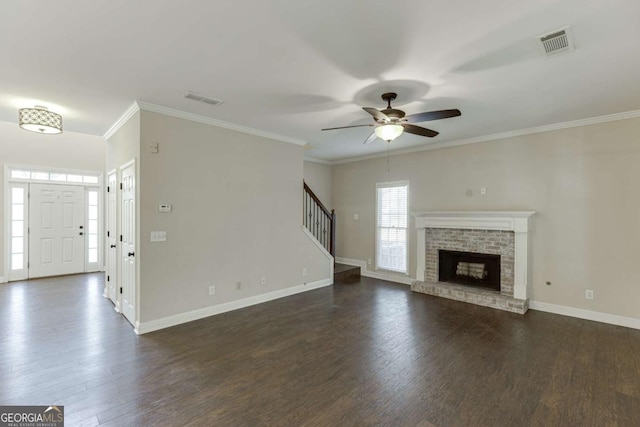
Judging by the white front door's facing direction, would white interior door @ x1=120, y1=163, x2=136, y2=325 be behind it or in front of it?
in front

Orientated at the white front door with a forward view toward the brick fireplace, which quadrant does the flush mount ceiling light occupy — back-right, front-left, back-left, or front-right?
front-right

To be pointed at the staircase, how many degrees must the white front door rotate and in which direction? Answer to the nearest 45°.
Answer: approximately 45° to its left

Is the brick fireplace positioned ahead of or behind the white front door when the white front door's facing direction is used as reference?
ahead

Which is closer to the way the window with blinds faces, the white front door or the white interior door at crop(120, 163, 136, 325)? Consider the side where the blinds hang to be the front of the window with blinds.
the white interior door

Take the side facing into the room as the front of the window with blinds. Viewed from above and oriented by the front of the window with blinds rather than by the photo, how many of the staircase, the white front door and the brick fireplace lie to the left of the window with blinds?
1

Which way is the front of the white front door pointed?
toward the camera

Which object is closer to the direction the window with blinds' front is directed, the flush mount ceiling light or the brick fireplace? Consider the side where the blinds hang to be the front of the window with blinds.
the flush mount ceiling light

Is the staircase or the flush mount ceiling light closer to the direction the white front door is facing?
the flush mount ceiling light

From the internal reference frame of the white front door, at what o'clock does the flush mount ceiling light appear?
The flush mount ceiling light is roughly at 12 o'clock from the white front door.

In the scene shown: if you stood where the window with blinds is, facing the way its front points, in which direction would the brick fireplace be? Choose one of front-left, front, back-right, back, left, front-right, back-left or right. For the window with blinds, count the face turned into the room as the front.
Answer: left

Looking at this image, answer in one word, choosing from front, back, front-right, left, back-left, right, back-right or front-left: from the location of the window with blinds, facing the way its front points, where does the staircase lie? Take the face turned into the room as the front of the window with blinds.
front-right

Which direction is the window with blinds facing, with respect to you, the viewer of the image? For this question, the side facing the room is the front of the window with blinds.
facing the viewer and to the left of the viewer

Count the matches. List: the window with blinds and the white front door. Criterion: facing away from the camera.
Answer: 0

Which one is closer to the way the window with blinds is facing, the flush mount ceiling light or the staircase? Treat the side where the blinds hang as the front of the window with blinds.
the flush mount ceiling light
